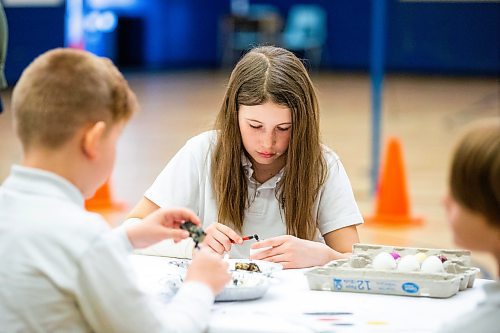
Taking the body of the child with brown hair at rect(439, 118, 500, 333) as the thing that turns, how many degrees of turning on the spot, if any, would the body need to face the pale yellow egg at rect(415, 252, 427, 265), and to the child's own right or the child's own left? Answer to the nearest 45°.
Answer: approximately 45° to the child's own right

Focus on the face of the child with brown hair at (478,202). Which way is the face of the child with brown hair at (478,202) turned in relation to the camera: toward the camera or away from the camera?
away from the camera

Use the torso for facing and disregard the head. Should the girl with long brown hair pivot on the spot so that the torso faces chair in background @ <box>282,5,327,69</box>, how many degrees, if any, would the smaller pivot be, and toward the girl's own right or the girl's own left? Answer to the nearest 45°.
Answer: approximately 180°

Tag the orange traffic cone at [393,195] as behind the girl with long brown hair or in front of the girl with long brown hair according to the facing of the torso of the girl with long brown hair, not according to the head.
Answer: behind

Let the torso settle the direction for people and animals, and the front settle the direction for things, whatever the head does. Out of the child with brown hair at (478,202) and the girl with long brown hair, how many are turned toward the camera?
1

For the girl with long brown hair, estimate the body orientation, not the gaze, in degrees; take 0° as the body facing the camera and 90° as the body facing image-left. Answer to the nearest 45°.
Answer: approximately 0°

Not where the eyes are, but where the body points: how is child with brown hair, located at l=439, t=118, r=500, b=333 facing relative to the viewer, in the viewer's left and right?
facing away from the viewer and to the left of the viewer

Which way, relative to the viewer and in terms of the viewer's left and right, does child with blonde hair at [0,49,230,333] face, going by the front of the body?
facing away from the viewer and to the right of the viewer

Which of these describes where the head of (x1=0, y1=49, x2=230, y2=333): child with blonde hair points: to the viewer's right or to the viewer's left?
to the viewer's right

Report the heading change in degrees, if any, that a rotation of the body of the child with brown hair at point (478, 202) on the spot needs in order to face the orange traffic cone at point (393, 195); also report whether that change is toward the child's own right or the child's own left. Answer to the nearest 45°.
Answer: approximately 45° to the child's own right
